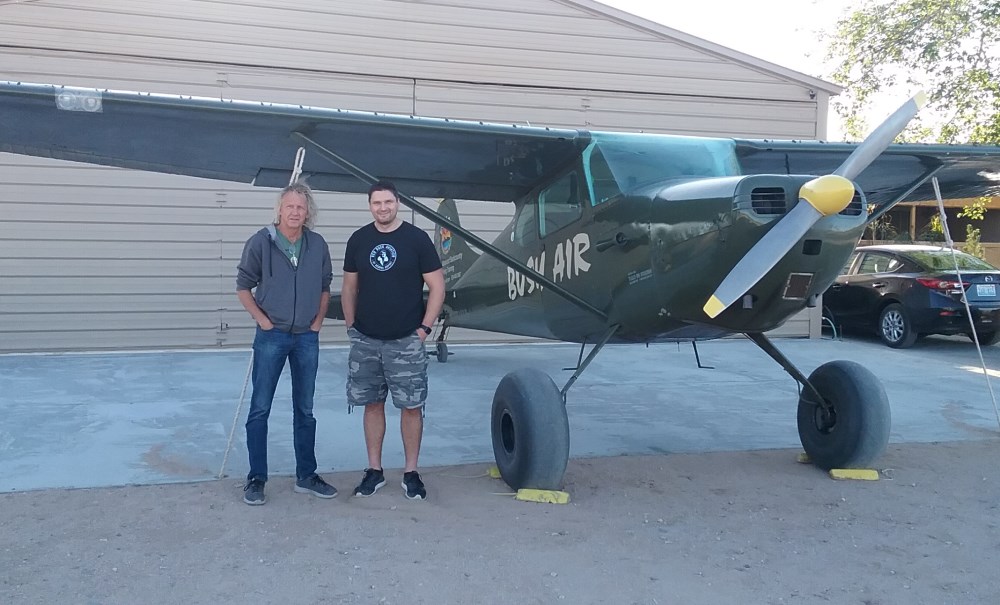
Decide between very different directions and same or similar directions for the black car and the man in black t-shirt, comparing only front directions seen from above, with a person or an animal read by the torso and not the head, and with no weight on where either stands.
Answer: very different directions

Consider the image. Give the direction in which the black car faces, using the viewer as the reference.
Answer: facing away from the viewer and to the left of the viewer

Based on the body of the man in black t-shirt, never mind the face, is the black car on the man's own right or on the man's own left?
on the man's own left

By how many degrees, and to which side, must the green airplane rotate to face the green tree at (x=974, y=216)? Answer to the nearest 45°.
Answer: approximately 90° to its left

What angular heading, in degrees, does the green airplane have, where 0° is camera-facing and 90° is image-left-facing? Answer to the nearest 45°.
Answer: approximately 315°

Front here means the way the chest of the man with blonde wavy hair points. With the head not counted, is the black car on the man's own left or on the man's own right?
on the man's own left

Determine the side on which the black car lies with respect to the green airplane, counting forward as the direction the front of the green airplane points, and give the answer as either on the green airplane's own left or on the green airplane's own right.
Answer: on the green airplane's own left

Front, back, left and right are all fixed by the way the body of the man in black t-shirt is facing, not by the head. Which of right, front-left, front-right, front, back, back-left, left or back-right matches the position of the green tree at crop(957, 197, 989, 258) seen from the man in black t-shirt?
back-left

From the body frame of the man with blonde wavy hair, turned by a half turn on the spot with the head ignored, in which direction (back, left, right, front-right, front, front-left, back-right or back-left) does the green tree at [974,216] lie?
front-right

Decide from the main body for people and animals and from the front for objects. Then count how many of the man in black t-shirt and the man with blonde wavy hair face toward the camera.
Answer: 2
